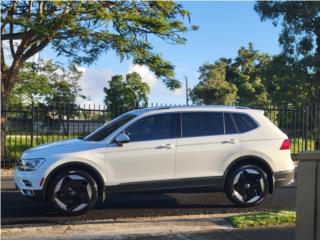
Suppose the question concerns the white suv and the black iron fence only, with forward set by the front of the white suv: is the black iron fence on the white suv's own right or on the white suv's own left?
on the white suv's own right

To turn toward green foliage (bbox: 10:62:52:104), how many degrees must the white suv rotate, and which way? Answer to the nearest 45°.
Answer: approximately 90° to its right

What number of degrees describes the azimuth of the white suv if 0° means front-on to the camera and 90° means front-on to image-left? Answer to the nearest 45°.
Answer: approximately 90°
